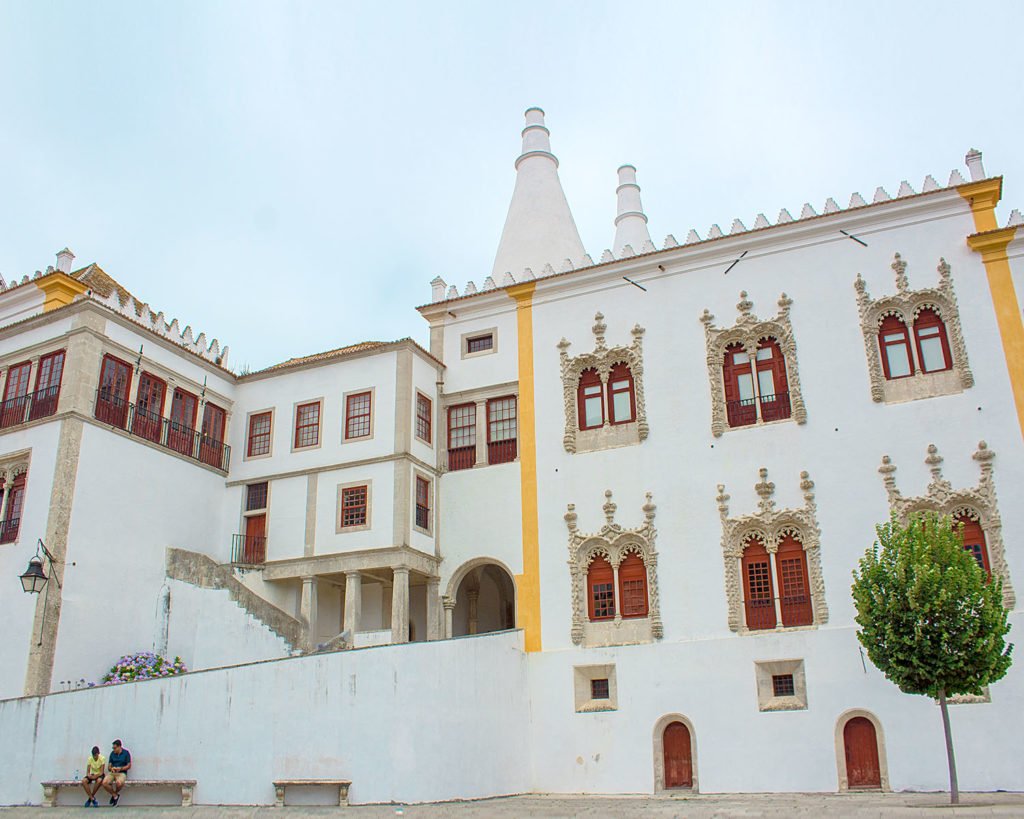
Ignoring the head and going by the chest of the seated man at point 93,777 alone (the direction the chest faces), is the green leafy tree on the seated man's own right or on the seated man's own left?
on the seated man's own left

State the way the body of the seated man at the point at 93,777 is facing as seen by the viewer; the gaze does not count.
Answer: toward the camera

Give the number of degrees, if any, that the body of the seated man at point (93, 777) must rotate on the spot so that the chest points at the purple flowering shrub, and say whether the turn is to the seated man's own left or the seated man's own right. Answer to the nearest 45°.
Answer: approximately 180°

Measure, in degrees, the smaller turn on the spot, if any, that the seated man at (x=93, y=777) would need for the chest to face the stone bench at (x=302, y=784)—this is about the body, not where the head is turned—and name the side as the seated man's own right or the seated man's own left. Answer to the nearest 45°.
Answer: approximately 45° to the seated man's own left

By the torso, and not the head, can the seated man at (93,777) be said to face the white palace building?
no

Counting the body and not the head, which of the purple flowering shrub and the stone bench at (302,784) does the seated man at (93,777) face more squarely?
the stone bench
